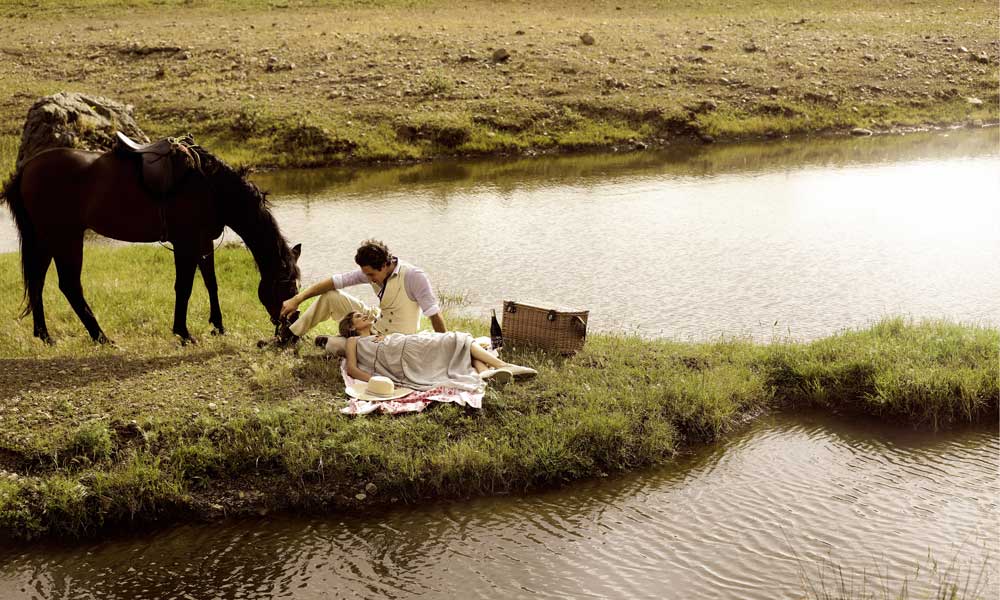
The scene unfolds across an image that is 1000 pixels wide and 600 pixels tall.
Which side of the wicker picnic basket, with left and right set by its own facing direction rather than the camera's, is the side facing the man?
right

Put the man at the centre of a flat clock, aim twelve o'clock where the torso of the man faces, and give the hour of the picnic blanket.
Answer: The picnic blanket is roughly at 10 o'clock from the man.

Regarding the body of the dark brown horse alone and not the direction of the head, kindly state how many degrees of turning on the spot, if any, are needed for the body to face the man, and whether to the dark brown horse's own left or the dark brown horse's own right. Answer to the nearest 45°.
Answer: approximately 45° to the dark brown horse's own right

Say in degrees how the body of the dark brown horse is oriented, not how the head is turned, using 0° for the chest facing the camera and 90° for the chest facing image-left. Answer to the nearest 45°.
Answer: approximately 270°

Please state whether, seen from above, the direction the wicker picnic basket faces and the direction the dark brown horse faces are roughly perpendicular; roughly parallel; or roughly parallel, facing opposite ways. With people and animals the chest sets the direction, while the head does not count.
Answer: roughly perpendicular

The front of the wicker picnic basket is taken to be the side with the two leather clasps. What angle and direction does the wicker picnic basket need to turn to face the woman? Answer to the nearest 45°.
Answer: approximately 45° to its right

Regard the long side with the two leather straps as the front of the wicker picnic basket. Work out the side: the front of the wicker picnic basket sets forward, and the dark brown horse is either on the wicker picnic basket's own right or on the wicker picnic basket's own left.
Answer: on the wicker picnic basket's own right

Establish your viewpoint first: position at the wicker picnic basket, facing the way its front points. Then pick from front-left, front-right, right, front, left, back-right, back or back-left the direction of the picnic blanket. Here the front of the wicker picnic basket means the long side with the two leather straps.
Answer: front-right

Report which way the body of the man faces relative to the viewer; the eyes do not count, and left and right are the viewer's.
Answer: facing the viewer and to the left of the viewer

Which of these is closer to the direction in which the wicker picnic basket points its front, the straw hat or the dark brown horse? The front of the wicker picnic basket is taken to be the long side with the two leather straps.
the straw hat

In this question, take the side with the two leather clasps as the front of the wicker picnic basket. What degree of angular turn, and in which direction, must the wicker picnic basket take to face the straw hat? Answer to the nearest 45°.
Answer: approximately 45° to its right

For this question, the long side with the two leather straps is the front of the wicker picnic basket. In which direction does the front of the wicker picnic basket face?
toward the camera

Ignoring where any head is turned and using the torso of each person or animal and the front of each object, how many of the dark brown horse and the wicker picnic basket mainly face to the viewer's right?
1

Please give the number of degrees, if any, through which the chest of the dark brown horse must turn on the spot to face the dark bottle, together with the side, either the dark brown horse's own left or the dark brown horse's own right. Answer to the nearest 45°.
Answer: approximately 45° to the dark brown horse's own right
